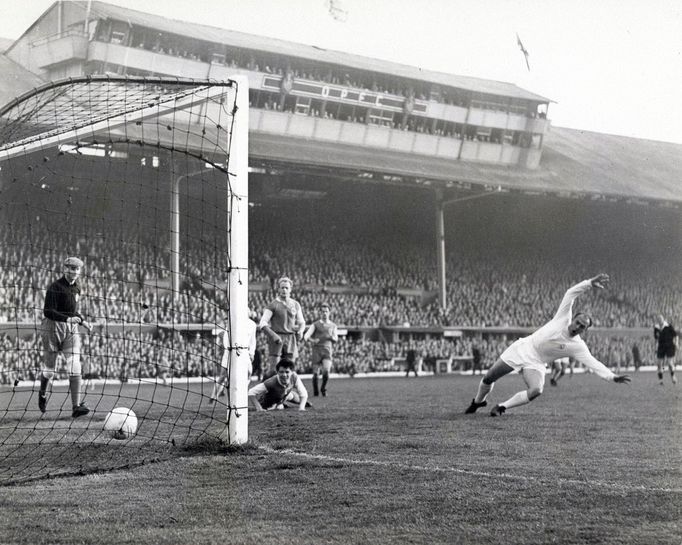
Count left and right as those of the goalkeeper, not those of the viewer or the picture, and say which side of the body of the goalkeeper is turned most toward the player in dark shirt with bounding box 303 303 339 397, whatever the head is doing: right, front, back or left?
left

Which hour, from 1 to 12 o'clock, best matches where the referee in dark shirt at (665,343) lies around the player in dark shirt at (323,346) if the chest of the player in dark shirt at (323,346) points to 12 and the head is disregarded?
the referee in dark shirt at (665,343) is roughly at 8 o'clock from the player in dark shirt at (323,346).

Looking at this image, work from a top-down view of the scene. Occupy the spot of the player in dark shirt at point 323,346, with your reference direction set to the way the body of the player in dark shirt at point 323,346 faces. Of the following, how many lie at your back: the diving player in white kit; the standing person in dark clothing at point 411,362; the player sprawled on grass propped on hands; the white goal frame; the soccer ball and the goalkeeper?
1

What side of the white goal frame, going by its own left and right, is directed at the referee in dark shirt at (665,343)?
front

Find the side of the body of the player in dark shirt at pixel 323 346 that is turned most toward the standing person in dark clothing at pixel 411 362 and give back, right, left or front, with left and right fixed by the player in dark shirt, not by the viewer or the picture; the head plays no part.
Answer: back

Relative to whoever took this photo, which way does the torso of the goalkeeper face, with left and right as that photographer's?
facing the viewer and to the right of the viewer

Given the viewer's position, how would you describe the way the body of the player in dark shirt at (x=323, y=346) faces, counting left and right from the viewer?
facing the viewer

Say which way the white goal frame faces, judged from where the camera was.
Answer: facing away from the viewer and to the right of the viewer

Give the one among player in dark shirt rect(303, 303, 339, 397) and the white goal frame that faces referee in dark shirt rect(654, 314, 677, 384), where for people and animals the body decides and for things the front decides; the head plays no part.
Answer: the white goal frame

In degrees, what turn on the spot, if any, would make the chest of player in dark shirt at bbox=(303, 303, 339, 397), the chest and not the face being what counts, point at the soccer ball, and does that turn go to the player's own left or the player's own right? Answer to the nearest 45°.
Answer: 0° — they already face it

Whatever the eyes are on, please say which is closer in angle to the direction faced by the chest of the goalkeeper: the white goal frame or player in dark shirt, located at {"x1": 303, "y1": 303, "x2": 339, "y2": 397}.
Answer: the white goal frame

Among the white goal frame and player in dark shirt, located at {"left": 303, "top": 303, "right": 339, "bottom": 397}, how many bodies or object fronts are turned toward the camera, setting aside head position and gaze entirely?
1

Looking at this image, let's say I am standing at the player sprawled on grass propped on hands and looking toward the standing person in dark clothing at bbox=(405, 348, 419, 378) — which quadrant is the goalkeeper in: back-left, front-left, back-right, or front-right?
back-left

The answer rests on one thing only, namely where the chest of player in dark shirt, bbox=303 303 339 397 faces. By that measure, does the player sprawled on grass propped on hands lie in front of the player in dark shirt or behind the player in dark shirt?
in front

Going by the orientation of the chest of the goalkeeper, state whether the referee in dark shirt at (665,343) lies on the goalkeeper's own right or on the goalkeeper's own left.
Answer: on the goalkeeper's own left

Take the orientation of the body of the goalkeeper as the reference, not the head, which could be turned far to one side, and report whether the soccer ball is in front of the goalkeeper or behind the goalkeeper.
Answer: in front

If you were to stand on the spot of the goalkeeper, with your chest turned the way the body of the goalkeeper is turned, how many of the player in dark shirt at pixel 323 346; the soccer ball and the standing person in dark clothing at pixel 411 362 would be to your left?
2
